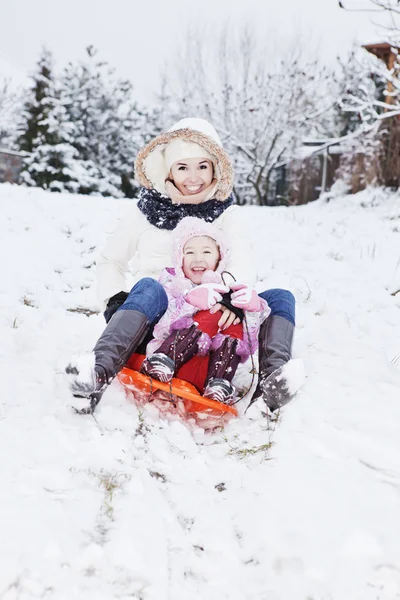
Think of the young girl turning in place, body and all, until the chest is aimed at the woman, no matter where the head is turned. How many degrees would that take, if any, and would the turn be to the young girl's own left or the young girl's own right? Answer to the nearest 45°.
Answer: approximately 180°

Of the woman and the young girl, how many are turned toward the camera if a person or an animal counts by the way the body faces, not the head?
2

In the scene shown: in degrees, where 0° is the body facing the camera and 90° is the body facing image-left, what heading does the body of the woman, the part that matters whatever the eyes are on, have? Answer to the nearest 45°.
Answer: approximately 0°

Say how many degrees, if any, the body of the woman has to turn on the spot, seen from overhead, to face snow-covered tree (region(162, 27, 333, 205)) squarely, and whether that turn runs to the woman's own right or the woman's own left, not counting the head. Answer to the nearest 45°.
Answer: approximately 180°

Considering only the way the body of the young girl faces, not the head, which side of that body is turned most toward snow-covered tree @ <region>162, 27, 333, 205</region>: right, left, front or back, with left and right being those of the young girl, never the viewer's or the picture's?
back

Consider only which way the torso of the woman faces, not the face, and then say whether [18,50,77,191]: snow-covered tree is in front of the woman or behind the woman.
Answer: behind

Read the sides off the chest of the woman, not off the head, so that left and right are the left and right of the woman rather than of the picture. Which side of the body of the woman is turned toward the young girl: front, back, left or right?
front

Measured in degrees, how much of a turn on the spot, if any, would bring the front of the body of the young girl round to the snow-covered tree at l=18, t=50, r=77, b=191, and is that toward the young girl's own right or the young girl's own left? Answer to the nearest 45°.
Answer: approximately 180°

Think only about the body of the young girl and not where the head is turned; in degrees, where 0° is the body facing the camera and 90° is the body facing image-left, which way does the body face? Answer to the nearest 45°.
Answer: approximately 0°
